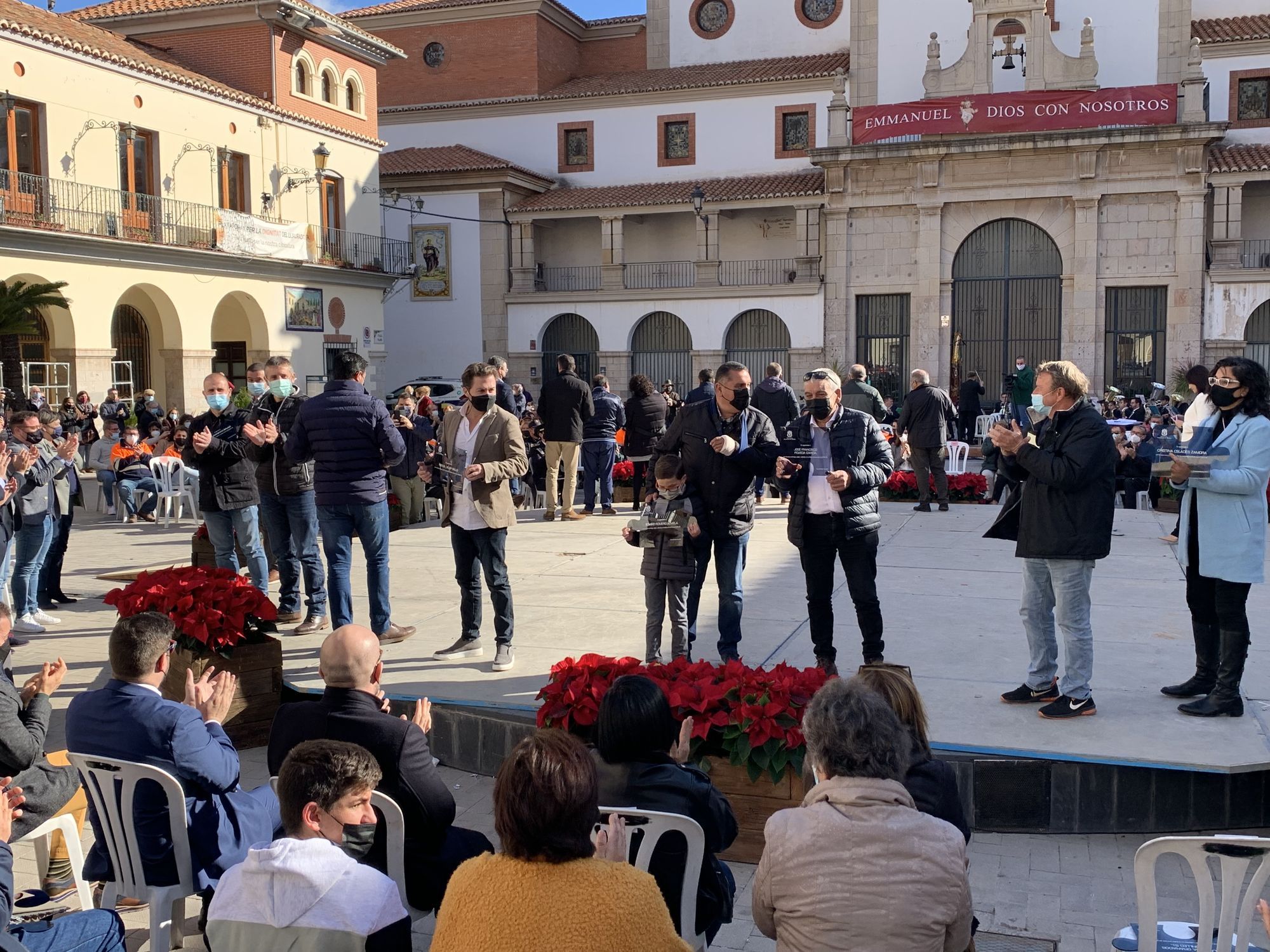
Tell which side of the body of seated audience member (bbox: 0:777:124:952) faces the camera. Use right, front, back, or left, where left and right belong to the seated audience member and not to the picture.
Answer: right

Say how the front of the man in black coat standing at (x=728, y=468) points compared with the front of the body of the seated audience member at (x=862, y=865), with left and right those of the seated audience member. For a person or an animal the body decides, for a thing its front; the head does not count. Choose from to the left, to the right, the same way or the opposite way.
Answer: the opposite way

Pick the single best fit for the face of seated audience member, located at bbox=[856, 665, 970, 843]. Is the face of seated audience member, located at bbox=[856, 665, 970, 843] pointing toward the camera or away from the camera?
away from the camera

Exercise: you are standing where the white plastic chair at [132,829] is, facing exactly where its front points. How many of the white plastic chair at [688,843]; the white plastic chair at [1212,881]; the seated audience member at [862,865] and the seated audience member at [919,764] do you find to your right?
4

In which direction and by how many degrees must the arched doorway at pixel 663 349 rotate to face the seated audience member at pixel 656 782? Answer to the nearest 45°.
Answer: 0° — it already faces them

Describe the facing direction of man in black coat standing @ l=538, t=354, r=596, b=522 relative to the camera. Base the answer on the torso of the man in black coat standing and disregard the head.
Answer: away from the camera

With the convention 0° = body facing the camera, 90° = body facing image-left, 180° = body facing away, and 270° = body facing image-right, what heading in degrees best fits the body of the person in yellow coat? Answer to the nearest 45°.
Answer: approximately 180°

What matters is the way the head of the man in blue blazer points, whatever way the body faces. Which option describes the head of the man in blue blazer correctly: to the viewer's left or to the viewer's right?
to the viewer's right

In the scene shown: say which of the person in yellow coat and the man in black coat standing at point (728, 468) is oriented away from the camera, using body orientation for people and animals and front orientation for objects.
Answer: the person in yellow coat

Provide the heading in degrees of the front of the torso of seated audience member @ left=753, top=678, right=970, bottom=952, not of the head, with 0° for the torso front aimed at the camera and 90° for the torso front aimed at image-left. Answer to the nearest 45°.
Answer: approximately 180°

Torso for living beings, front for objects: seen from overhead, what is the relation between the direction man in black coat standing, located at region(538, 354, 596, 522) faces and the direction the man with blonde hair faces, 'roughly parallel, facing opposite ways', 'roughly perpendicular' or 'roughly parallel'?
roughly perpendicular

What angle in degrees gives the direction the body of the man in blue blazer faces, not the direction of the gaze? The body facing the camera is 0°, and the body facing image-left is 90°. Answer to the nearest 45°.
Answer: approximately 225°

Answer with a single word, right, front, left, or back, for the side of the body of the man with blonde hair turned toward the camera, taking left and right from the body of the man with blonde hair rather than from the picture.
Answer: left

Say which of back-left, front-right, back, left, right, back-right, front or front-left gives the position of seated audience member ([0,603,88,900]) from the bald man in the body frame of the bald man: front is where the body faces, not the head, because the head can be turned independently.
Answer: left

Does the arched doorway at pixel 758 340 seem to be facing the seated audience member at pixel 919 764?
yes

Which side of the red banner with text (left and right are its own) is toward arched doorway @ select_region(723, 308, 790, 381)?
right
